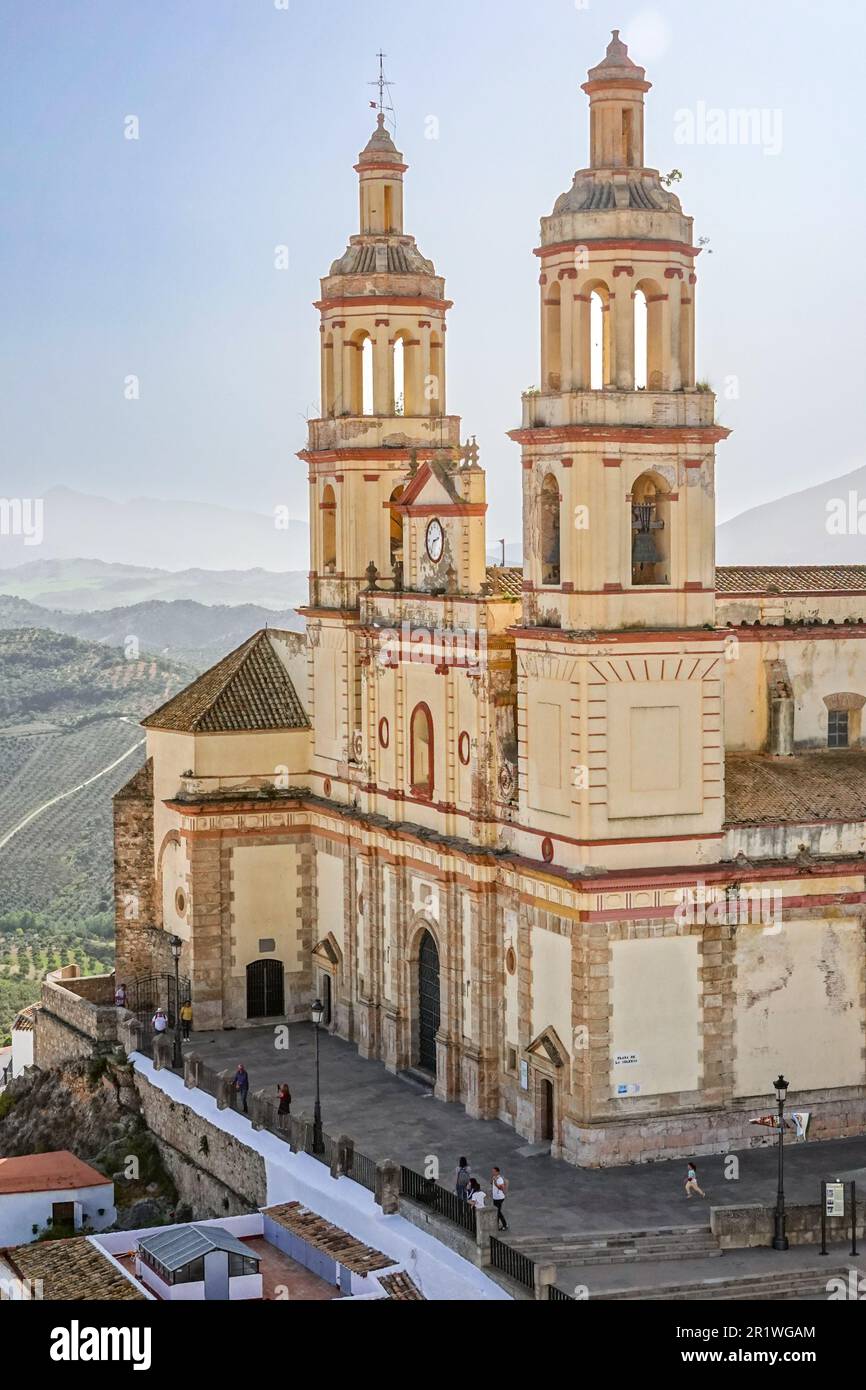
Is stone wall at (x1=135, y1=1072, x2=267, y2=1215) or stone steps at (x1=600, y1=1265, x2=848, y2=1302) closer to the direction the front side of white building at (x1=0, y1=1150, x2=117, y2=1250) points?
the stone steps

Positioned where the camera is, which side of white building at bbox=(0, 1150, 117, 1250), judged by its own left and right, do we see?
front

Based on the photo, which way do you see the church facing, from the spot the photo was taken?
facing the viewer and to the left of the viewer

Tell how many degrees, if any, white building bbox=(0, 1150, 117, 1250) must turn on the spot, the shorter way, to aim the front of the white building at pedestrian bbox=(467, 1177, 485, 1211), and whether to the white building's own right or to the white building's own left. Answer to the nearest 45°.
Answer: approximately 45° to the white building's own left

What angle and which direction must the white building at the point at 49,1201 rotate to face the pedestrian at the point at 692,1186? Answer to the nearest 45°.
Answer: approximately 45° to its left

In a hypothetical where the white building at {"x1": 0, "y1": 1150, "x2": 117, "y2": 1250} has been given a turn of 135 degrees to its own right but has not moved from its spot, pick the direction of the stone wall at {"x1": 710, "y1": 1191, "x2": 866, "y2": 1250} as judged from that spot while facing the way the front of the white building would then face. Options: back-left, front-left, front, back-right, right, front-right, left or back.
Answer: back

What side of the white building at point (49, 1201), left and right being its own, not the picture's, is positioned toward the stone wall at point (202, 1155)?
left
